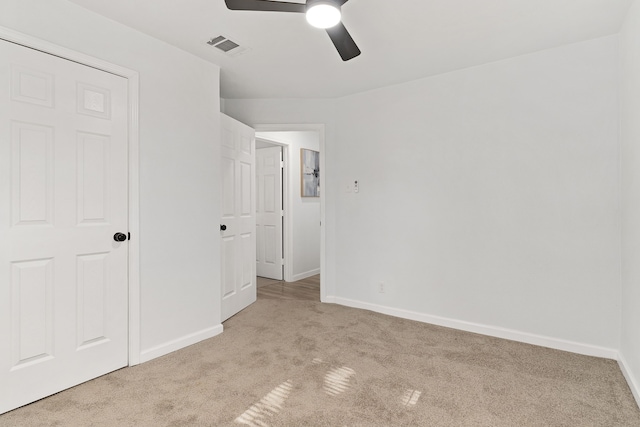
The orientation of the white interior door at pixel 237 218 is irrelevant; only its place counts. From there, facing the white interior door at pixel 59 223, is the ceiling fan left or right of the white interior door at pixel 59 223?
left

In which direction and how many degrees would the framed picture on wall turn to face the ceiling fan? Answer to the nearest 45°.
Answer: approximately 45° to its right

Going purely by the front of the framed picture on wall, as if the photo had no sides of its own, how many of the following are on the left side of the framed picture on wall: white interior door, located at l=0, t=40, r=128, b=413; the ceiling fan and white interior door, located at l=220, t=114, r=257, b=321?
0

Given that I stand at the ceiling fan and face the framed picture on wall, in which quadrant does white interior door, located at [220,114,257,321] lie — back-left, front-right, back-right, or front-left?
front-left

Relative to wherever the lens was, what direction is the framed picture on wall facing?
facing the viewer and to the right of the viewer

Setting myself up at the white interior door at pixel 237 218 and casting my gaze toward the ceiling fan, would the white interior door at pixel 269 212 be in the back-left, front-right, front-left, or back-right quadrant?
back-left
